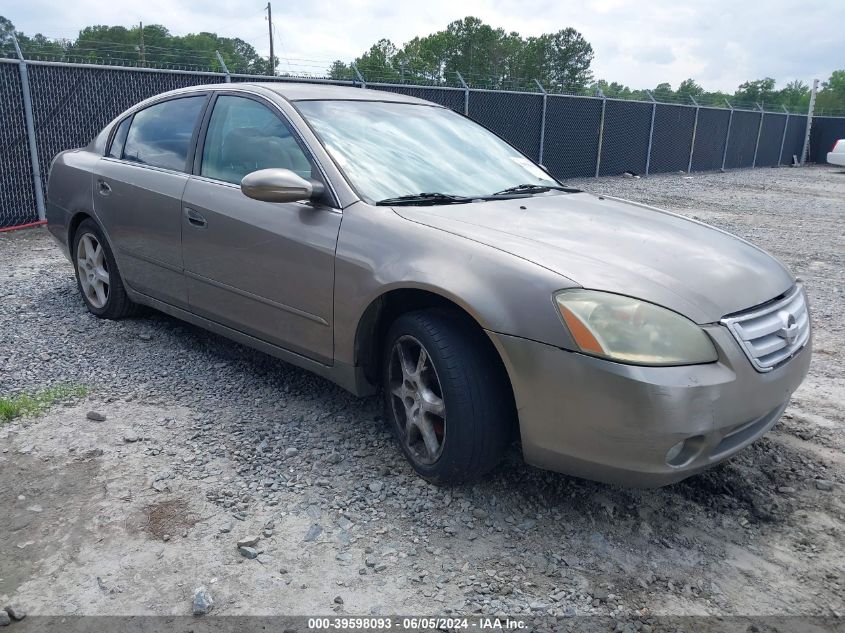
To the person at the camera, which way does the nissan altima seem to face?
facing the viewer and to the right of the viewer

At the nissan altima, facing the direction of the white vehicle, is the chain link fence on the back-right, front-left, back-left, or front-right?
front-left

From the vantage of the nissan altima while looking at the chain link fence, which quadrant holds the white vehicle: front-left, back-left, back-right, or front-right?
front-right

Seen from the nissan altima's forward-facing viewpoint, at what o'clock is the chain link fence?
The chain link fence is roughly at 8 o'clock from the nissan altima.

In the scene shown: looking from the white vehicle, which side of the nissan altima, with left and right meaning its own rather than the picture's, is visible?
left
